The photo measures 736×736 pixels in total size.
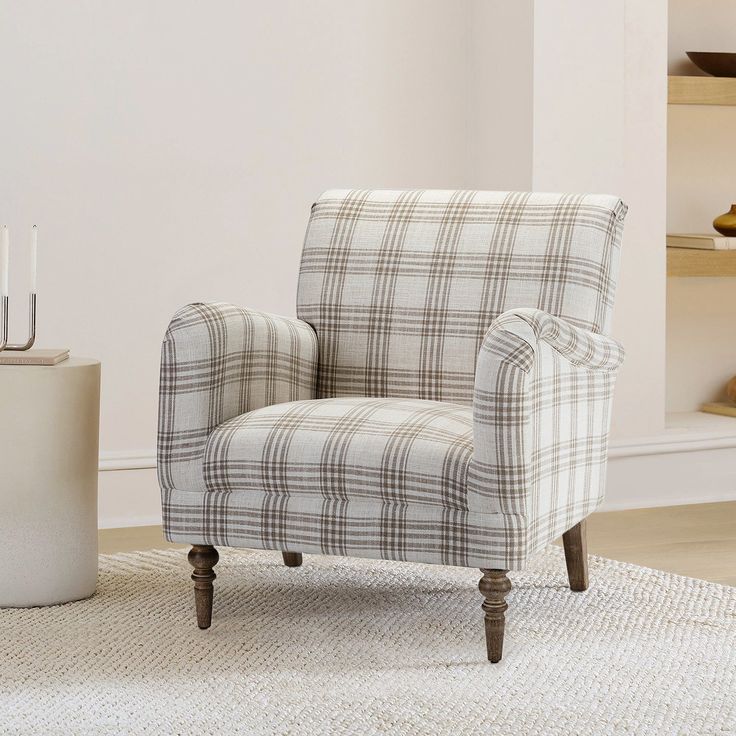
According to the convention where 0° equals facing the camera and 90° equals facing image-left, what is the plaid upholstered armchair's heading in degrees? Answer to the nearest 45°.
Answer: approximately 45°

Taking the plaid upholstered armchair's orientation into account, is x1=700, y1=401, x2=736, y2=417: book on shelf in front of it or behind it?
behind
